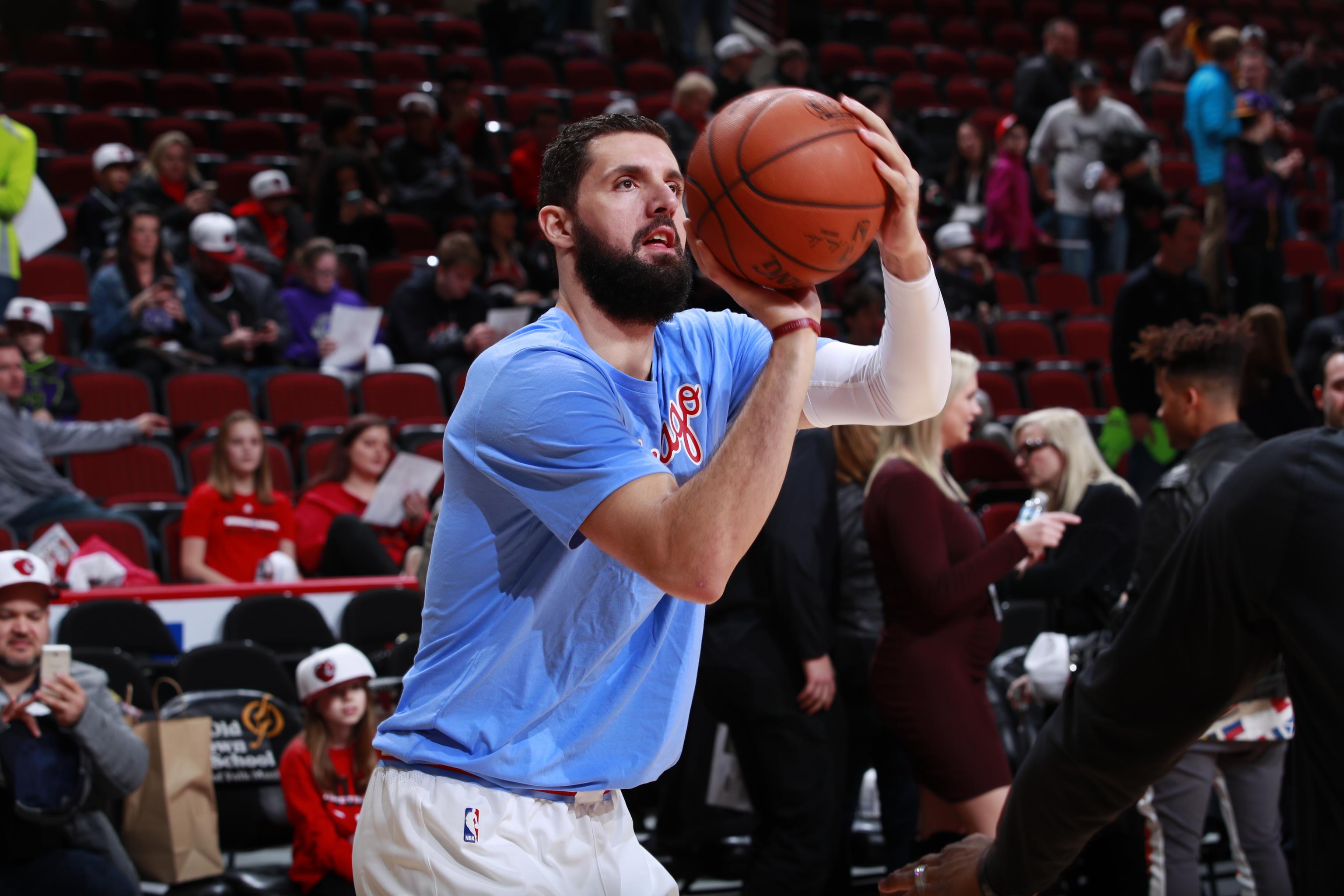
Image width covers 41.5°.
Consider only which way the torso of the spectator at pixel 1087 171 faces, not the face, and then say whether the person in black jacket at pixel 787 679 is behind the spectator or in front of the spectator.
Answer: in front

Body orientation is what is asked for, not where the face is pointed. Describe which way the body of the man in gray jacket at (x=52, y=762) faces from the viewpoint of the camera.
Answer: toward the camera

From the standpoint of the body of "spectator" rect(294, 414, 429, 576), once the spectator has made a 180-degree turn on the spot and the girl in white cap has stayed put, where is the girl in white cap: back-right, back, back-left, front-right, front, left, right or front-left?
back-left

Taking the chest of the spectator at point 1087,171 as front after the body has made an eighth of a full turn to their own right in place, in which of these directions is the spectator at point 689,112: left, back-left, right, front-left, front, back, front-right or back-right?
front

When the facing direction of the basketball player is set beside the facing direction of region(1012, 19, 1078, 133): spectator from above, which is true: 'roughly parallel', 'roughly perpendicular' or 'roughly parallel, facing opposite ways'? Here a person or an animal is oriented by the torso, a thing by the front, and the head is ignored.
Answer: roughly parallel

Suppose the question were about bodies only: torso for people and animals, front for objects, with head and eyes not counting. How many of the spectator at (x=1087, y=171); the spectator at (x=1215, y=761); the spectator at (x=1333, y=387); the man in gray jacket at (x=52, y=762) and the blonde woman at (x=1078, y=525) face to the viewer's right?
0

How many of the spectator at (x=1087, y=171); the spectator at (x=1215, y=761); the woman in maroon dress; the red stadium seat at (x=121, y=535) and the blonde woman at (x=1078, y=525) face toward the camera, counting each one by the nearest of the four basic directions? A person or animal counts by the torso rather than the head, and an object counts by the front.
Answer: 2

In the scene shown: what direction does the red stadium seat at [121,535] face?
toward the camera

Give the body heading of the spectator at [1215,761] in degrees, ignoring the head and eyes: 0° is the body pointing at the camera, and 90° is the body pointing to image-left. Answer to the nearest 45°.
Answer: approximately 135°
